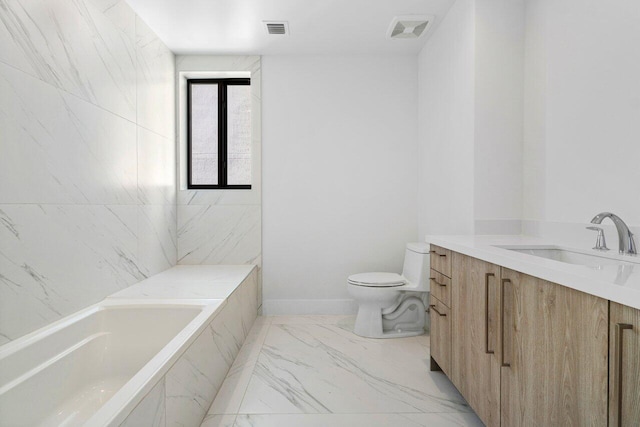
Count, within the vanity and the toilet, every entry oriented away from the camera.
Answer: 0

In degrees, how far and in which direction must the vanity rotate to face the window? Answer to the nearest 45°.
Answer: approximately 90° to its right

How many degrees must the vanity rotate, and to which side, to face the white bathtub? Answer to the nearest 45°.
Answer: approximately 45° to its right

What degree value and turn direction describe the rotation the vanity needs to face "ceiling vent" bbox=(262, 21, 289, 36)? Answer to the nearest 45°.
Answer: approximately 90° to its right

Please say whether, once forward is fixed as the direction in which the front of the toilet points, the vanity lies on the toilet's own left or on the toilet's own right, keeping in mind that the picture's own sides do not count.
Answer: on the toilet's own left

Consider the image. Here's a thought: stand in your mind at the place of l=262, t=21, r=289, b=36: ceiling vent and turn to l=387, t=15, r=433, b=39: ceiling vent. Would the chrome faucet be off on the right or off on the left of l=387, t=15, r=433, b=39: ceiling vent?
right

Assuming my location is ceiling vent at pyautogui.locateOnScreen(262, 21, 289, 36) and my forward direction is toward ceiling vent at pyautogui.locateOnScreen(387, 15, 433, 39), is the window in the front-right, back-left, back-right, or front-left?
back-left

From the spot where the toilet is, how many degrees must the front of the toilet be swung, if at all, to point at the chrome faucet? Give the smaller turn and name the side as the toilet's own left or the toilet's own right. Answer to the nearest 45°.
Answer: approximately 135° to the toilet's own left
